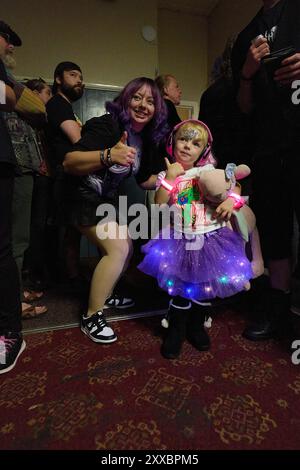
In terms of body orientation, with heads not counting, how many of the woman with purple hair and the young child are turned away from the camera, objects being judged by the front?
0

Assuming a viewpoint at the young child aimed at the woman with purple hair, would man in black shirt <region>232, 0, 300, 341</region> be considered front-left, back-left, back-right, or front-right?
back-right

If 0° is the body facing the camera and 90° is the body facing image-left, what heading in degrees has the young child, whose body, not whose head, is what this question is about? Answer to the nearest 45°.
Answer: approximately 0°

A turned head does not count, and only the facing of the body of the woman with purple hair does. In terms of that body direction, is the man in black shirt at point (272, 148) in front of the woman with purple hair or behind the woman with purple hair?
in front
